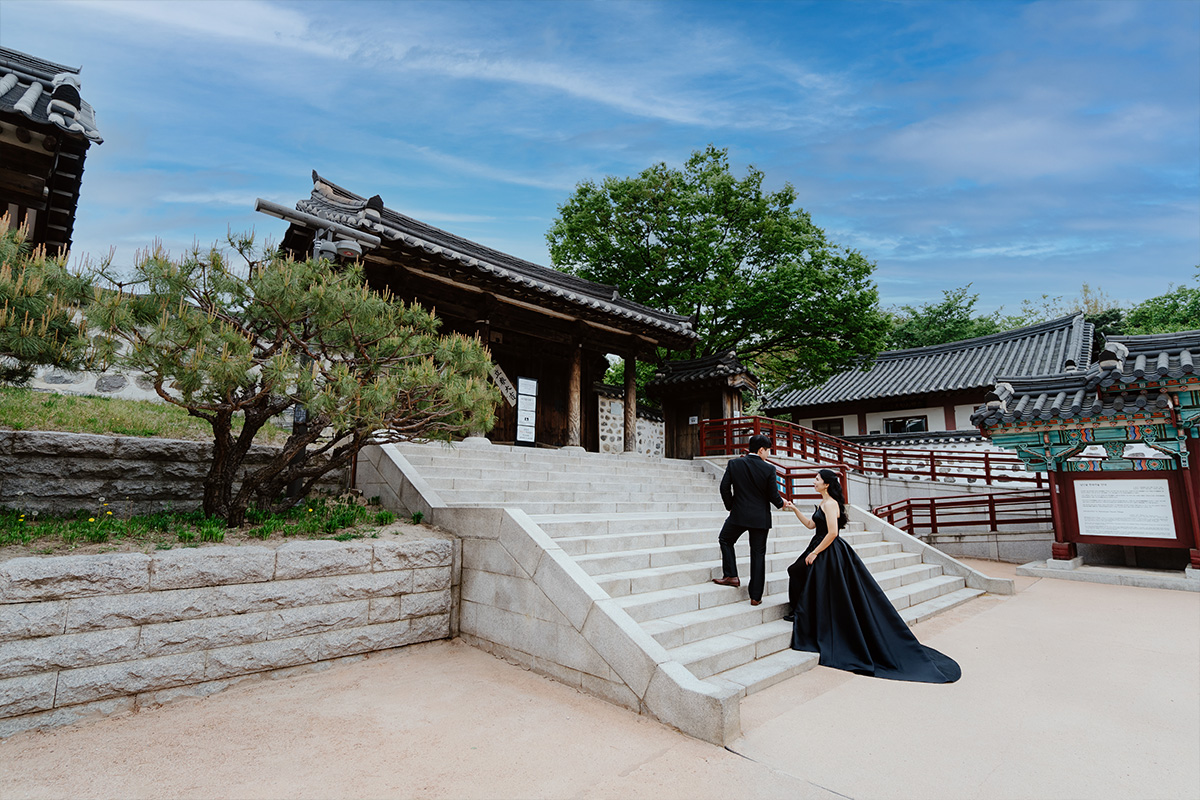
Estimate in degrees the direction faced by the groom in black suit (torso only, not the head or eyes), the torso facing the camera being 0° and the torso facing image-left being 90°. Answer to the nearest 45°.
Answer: approximately 180°

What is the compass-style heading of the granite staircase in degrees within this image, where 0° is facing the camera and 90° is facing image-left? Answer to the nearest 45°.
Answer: approximately 315°

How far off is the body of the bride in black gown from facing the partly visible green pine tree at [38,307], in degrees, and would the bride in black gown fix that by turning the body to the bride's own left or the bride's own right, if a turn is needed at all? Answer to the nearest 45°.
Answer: approximately 45° to the bride's own left

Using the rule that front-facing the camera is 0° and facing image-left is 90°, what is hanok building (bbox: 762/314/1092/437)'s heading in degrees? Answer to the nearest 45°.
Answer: approximately 45°

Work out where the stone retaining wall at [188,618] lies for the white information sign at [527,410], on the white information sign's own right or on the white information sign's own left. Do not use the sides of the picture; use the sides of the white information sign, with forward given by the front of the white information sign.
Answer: on the white information sign's own right

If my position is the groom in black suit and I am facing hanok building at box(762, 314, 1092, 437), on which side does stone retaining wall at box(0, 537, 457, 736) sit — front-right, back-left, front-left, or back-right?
back-left

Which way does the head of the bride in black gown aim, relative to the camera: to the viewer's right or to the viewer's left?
to the viewer's left

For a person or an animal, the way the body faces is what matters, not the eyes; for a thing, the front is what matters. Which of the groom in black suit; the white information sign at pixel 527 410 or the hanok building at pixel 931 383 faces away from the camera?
the groom in black suit

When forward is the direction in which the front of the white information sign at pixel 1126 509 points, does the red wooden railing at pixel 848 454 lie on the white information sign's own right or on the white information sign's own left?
on the white information sign's own right

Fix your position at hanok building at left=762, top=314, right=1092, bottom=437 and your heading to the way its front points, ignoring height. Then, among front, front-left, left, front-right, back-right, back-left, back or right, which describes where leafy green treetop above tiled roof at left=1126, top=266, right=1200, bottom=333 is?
back

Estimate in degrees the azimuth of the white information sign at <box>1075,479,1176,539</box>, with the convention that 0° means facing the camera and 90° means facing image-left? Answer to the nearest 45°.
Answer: approximately 0°

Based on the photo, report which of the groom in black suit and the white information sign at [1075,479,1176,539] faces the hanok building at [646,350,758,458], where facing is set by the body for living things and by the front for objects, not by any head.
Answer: the groom in black suit

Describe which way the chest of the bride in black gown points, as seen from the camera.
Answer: to the viewer's left

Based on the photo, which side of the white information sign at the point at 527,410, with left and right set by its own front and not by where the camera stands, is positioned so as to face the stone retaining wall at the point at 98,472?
right

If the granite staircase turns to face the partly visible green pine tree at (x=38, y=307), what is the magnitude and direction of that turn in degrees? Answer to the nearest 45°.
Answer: approximately 90° to its right
